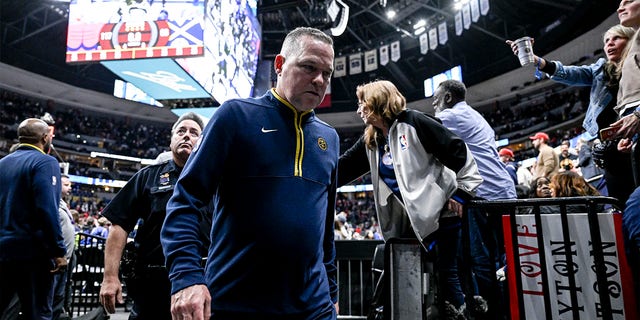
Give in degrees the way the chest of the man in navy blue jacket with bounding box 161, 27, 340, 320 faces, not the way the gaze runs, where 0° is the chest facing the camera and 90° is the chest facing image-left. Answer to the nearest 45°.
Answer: approximately 315°

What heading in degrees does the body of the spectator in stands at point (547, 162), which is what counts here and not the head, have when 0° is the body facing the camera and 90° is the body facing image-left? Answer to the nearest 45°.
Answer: approximately 90°

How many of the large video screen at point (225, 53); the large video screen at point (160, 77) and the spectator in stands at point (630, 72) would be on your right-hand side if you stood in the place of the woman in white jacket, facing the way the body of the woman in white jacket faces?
2

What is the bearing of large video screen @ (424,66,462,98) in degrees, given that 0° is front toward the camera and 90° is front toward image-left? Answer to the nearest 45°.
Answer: approximately 45°

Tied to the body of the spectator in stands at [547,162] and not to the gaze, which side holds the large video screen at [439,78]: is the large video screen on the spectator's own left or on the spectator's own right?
on the spectator's own right

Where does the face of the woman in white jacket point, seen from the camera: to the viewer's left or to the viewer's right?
to the viewer's left
